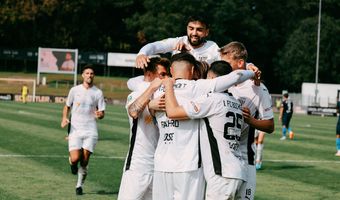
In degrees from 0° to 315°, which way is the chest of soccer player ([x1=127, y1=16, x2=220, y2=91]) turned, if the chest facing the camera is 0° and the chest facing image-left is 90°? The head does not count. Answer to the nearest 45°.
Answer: approximately 0°

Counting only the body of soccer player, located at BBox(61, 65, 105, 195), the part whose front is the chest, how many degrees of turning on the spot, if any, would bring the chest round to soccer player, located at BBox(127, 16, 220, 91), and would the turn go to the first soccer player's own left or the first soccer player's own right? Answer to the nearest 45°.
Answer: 0° — they already face them

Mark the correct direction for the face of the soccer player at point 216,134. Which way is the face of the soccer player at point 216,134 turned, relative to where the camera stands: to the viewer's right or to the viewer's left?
to the viewer's left

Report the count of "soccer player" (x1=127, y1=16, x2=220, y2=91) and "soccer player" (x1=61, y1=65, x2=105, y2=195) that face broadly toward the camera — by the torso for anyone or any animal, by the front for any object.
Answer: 2

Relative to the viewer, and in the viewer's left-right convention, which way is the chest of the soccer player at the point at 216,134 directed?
facing away from the viewer and to the left of the viewer

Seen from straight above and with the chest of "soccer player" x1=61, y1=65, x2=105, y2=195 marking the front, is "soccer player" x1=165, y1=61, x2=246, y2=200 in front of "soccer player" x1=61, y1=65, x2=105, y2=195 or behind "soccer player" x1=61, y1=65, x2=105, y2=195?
in front

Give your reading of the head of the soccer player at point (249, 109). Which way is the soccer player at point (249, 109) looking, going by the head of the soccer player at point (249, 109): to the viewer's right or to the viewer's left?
to the viewer's left

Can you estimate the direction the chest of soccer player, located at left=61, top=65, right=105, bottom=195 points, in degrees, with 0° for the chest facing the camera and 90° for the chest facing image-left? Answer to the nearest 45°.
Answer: approximately 0°

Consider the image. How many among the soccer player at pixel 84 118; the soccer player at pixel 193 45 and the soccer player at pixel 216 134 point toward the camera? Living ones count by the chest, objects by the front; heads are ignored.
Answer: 2
